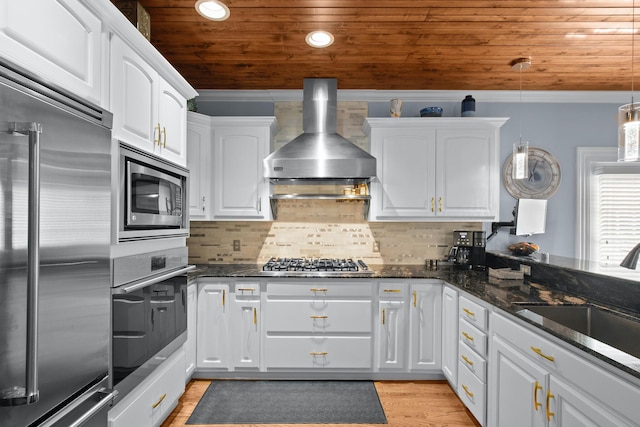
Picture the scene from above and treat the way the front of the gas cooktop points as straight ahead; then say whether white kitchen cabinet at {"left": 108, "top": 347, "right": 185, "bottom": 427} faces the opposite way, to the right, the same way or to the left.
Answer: to the left

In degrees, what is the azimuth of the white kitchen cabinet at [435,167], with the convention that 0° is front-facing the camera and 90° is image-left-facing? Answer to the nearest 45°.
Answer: approximately 0°

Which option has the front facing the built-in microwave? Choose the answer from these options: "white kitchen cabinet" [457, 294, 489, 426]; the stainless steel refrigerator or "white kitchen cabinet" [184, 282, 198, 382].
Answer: "white kitchen cabinet" [457, 294, 489, 426]

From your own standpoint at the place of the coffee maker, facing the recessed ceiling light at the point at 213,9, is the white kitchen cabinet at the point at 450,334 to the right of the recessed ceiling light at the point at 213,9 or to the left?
left

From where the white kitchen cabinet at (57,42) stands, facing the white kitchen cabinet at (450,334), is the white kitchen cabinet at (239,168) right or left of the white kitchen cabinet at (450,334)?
left

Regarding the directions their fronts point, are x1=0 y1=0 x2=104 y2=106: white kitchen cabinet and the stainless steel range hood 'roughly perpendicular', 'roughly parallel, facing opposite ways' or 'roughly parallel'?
roughly perpendicular

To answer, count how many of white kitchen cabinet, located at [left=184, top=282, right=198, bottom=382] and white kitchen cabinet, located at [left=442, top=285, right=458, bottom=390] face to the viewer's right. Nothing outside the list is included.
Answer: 1

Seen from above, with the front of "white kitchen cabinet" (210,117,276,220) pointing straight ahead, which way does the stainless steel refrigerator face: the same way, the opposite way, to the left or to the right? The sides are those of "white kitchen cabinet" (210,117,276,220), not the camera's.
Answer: to the left
